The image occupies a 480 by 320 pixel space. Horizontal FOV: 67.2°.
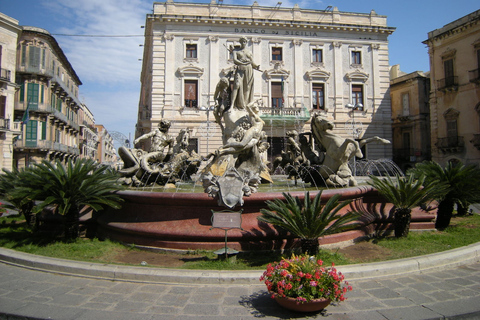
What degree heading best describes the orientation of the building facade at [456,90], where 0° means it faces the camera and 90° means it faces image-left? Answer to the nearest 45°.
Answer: approximately 45°

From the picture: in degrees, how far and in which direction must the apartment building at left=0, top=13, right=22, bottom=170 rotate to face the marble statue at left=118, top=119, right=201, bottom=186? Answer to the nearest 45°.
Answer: approximately 45° to its right

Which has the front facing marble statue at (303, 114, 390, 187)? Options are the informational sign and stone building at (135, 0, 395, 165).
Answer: the stone building

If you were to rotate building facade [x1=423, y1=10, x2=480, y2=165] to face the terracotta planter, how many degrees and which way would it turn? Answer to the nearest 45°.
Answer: approximately 45° to its left

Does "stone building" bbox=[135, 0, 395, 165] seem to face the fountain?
yes

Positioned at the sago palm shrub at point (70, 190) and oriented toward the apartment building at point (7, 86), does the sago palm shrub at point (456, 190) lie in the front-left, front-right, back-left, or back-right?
back-right

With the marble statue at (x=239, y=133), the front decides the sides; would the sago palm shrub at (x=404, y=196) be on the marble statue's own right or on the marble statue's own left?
on the marble statue's own left

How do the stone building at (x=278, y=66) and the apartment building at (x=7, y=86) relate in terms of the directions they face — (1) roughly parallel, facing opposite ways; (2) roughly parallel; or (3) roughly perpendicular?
roughly perpendicular

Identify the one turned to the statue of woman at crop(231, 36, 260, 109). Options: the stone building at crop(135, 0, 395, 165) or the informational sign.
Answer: the stone building

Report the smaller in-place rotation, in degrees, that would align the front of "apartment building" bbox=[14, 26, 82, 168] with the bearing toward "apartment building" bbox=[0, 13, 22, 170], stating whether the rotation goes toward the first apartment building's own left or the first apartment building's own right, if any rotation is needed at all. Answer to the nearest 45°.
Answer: approximately 45° to the first apartment building's own right
